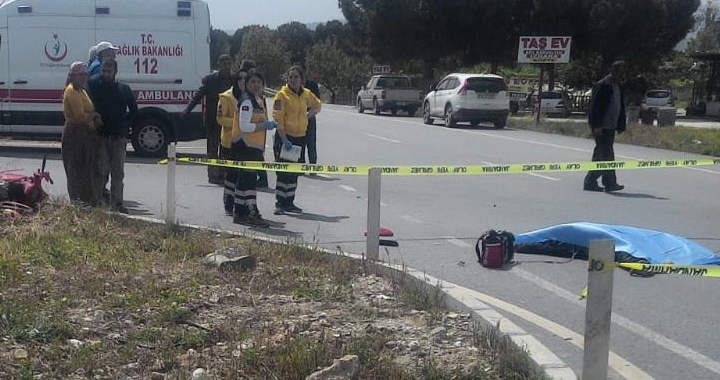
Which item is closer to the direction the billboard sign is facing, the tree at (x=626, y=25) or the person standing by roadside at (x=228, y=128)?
the person standing by roadside

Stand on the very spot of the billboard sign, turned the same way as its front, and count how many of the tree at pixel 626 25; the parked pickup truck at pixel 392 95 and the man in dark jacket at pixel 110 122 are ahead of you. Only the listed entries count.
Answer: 1

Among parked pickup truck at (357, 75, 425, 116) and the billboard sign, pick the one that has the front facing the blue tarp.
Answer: the billboard sign

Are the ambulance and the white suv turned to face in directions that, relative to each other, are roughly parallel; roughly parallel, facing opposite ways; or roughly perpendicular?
roughly perpendicular

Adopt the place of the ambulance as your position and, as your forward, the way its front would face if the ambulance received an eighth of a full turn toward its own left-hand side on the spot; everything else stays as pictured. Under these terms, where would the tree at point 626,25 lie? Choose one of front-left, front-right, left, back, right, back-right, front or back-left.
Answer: back

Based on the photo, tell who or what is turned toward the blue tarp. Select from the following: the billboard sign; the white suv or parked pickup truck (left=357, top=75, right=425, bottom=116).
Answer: the billboard sign
